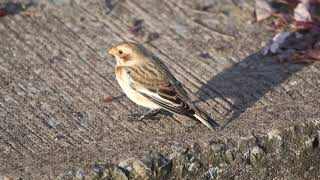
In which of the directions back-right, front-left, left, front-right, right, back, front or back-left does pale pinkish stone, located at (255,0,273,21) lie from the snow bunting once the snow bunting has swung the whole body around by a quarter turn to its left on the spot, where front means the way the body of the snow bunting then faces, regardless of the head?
back-left

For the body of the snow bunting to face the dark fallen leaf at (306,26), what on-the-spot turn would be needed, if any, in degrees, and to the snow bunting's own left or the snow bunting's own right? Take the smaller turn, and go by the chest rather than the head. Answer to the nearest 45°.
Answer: approximately 135° to the snow bunting's own right

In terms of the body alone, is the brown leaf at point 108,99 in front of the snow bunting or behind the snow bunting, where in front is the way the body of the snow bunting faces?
in front

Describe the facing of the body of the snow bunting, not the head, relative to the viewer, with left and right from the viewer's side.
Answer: facing to the left of the viewer

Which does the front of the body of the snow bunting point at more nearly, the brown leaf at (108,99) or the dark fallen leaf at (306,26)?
the brown leaf

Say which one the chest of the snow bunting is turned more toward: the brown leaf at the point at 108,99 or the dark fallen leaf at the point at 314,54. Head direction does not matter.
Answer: the brown leaf

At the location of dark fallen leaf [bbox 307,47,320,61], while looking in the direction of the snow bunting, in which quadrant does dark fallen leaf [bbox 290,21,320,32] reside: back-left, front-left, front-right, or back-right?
back-right
